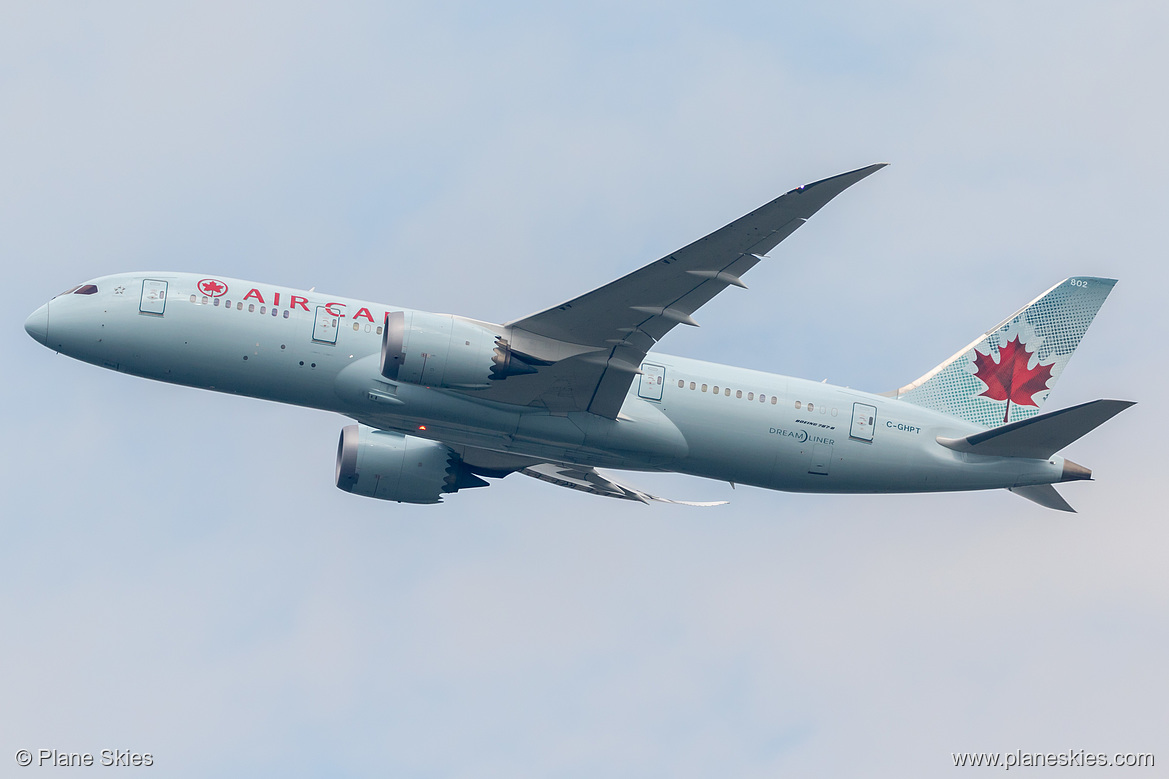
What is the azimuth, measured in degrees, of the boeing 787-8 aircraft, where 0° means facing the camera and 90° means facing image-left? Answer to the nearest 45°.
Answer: approximately 90°
